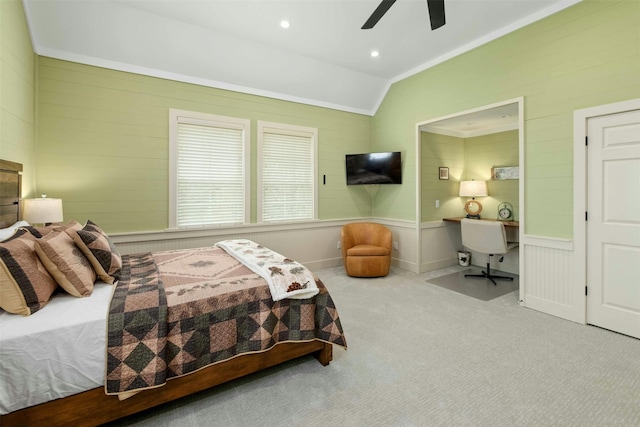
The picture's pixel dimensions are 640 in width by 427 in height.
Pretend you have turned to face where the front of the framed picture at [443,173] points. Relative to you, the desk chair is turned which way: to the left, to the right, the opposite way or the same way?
to the left

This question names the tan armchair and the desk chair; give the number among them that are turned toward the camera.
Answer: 1

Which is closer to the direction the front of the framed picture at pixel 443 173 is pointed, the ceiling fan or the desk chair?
the desk chair

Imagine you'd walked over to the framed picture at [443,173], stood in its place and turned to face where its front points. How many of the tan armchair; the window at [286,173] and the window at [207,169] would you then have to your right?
3

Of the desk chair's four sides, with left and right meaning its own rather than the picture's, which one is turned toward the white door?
right

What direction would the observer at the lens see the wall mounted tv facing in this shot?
facing the viewer

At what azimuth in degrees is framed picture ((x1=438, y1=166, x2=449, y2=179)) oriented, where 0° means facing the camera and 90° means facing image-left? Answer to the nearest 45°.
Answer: approximately 315°

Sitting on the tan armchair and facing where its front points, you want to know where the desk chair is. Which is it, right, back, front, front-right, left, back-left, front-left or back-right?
left

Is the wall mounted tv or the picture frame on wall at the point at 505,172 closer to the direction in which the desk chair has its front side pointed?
the picture frame on wall

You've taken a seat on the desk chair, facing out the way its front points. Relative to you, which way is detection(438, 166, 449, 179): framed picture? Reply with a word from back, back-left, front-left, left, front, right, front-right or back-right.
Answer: left

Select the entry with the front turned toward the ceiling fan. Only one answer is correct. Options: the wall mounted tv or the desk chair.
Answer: the wall mounted tv

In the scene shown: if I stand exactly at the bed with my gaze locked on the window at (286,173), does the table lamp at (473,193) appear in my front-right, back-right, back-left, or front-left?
front-right

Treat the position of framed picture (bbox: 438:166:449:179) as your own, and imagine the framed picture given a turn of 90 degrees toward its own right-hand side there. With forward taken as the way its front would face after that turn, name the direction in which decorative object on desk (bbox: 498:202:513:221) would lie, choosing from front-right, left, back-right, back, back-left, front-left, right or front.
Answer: back-left

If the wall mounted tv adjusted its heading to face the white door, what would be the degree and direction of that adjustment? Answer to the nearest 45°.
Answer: approximately 45° to its left

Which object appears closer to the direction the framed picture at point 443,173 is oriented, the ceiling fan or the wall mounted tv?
the ceiling fan

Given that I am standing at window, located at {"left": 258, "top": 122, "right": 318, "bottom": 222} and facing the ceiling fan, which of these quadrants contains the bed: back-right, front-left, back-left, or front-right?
front-right

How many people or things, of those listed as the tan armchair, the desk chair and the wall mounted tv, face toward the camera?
2

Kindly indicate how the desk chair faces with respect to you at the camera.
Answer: facing away from the viewer and to the right of the viewer

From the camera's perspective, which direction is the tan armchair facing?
toward the camera

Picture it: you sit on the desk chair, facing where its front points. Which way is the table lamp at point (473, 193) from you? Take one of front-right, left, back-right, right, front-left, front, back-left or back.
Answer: front-left
